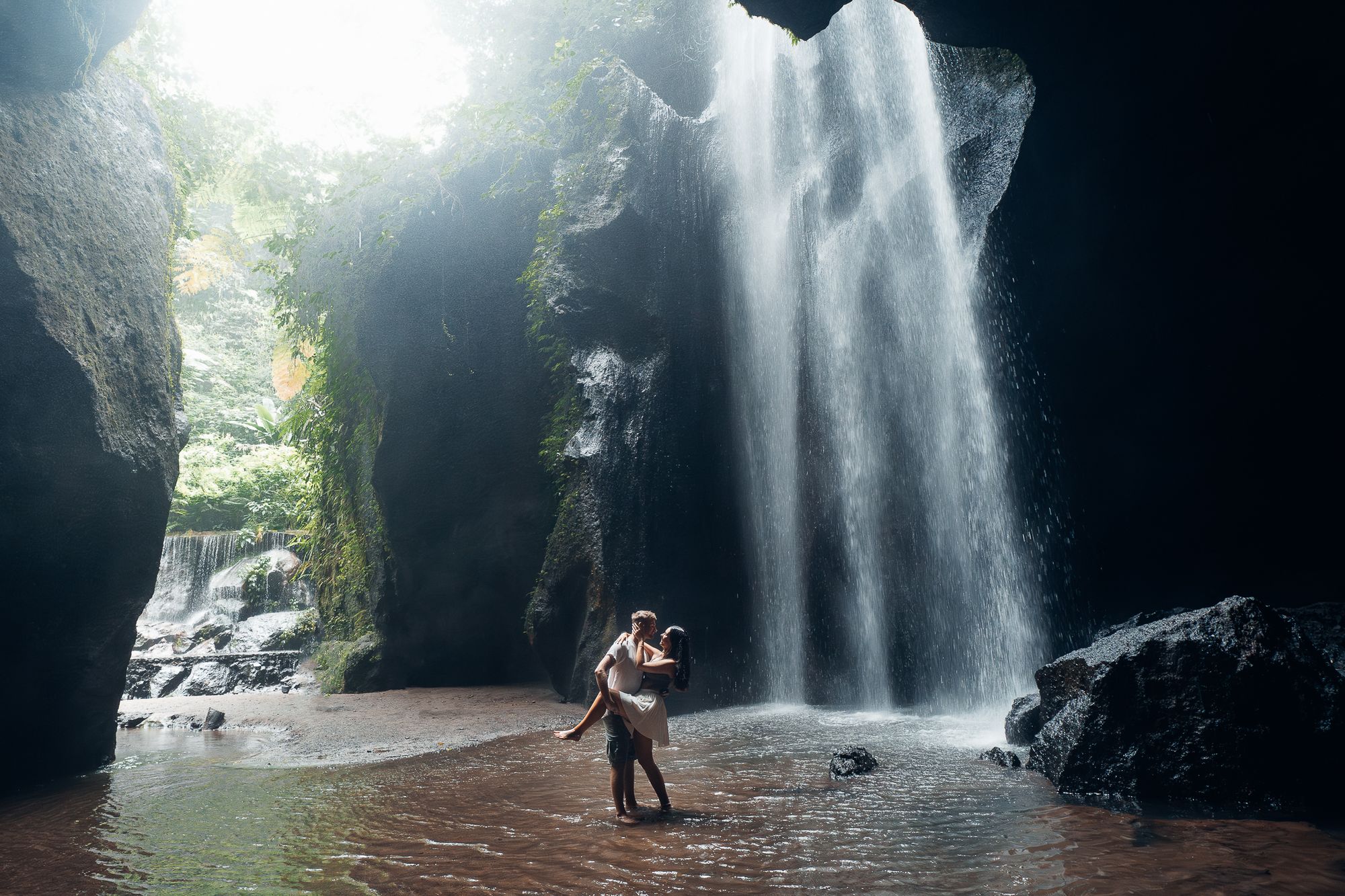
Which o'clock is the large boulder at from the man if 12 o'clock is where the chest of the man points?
The large boulder is roughly at 12 o'clock from the man.

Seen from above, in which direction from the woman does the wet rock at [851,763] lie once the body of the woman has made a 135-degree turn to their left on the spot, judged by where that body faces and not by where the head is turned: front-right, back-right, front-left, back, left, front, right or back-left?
left

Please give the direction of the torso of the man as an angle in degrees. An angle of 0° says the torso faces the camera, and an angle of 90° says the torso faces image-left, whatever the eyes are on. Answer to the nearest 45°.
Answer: approximately 270°

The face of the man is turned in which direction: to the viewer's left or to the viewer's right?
to the viewer's right

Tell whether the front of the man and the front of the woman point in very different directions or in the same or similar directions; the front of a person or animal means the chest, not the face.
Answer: very different directions

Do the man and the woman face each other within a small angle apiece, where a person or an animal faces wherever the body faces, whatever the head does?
yes

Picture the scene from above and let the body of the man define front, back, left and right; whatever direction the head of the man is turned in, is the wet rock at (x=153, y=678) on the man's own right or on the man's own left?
on the man's own left

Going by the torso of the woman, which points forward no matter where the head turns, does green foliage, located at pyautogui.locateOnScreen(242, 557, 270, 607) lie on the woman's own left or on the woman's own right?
on the woman's own right

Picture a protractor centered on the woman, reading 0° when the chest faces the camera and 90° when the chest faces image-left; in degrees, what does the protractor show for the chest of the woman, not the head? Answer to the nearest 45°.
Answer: approximately 90°

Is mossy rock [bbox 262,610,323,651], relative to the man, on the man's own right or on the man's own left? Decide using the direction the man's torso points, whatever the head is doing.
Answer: on the man's own left
